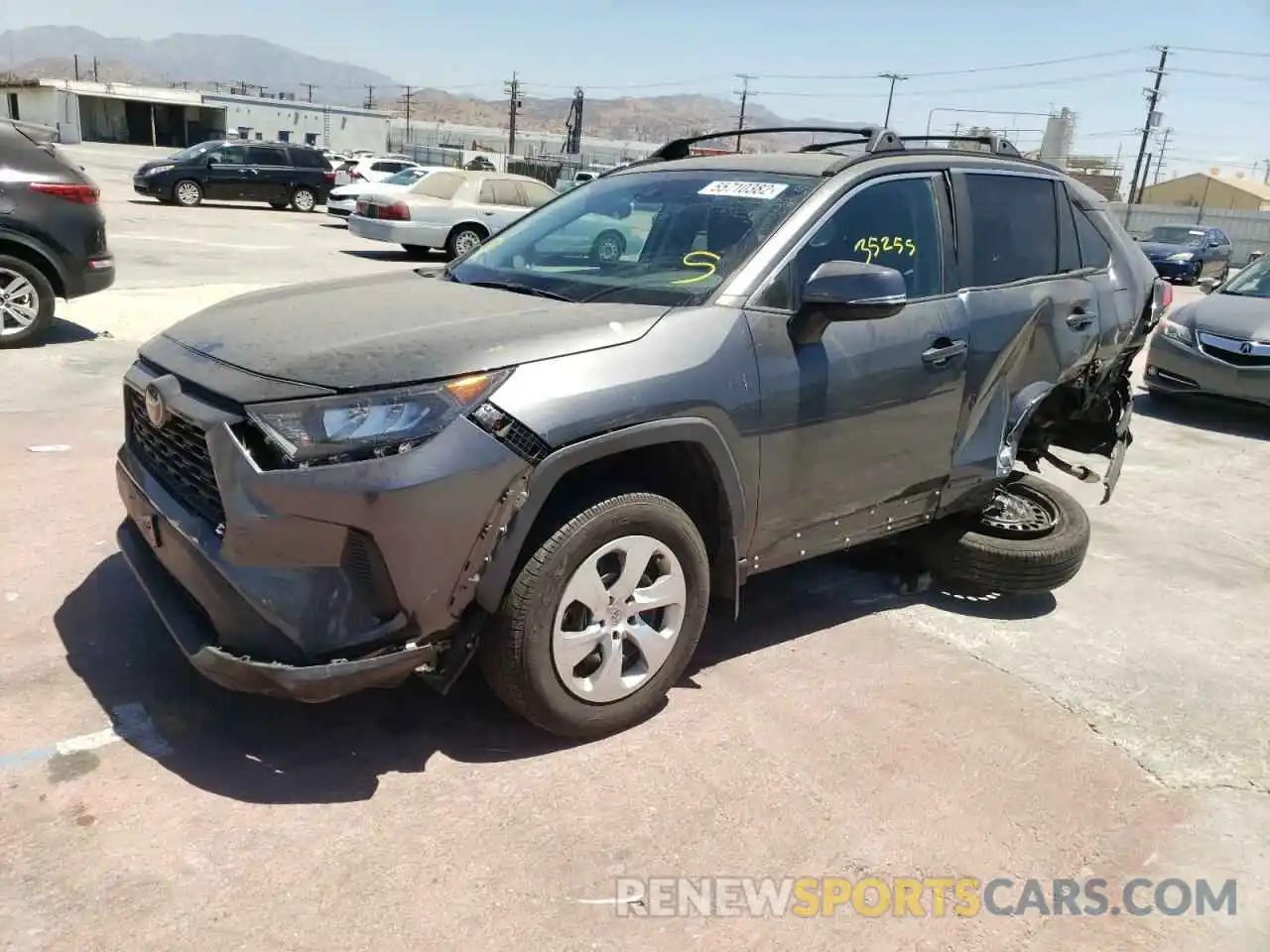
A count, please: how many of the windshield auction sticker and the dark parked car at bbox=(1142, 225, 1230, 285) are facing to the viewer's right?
0

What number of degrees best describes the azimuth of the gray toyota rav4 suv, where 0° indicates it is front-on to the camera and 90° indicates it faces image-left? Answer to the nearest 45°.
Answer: approximately 45°

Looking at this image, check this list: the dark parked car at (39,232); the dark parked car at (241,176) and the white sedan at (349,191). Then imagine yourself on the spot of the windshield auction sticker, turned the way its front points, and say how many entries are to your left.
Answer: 0

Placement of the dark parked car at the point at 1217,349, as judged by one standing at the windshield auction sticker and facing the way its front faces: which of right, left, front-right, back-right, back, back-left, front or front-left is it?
back

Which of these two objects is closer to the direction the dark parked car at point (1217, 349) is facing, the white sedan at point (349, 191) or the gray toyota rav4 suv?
the gray toyota rav4 suv

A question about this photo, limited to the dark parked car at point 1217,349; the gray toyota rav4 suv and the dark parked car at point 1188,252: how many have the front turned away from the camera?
0

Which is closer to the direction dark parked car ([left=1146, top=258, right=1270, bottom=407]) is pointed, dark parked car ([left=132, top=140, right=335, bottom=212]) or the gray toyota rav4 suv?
the gray toyota rav4 suv

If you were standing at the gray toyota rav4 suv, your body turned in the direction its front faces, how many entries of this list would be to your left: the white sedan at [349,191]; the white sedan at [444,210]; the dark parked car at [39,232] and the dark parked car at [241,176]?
0

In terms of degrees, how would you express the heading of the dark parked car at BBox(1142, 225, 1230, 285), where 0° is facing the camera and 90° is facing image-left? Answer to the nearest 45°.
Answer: approximately 45°

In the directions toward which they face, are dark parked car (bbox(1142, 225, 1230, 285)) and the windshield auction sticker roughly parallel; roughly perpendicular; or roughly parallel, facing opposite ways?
roughly parallel

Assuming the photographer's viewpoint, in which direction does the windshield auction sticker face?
facing the viewer and to the left of the viewer

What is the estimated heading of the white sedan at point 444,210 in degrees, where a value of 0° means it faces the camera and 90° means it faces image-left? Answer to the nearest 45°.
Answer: approximately 225°

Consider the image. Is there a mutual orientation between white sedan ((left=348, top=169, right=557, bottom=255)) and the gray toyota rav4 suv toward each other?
no

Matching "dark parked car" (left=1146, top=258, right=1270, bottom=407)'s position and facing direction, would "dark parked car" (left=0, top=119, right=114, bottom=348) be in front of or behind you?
in front

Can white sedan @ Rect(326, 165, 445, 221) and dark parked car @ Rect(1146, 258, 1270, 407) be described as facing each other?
no

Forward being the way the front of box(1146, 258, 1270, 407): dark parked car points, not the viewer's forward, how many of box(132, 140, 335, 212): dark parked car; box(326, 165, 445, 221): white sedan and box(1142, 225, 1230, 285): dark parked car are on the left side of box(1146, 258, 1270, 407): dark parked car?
0

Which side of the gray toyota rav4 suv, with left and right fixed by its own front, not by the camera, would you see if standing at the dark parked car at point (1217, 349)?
back

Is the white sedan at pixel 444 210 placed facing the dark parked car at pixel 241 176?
no

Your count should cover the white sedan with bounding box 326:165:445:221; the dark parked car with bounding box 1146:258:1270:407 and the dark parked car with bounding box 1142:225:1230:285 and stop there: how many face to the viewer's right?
0

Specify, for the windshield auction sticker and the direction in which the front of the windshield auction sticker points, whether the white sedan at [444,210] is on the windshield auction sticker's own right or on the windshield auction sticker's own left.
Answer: on the windshield auction sticker's own right

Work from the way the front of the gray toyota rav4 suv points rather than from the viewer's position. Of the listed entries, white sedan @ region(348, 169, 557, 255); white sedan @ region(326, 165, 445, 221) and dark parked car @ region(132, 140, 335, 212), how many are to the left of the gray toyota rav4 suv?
0
